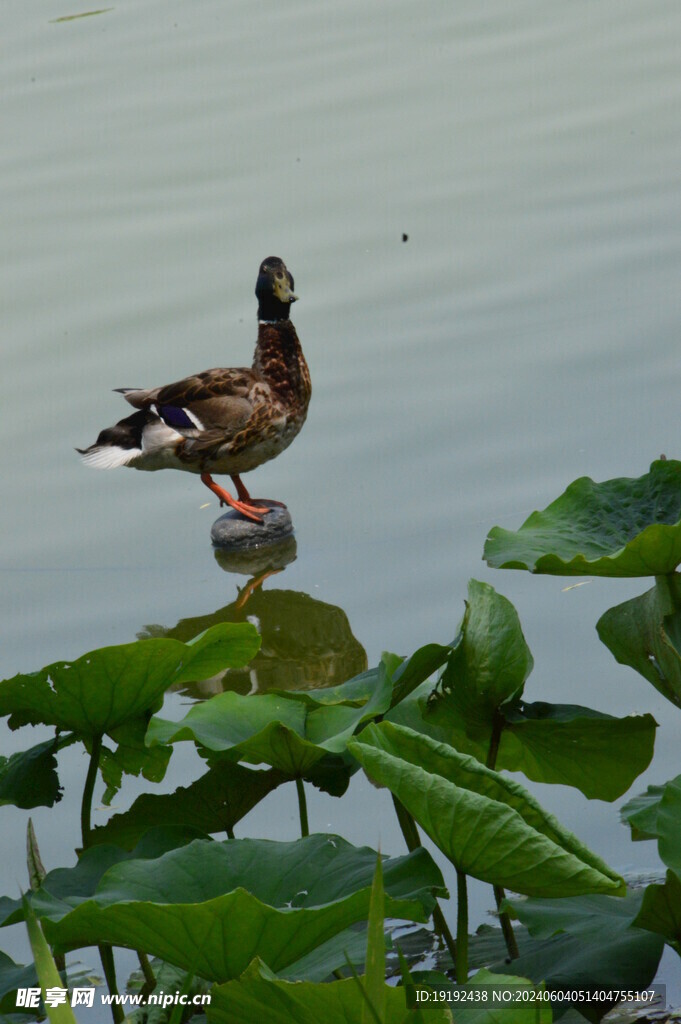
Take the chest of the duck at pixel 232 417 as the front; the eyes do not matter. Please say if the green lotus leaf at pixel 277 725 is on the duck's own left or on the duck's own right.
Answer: on the duck's own right

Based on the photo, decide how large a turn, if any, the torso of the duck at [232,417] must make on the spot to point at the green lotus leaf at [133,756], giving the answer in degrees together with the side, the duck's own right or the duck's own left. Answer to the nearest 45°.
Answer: approximately 90° to the duck's own right

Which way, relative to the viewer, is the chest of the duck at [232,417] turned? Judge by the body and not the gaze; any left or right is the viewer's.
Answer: facing to the right of the viewer

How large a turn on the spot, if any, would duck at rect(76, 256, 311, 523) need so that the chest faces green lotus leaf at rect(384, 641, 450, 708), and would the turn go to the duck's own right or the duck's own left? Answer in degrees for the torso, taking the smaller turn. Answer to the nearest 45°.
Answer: approximately 90° to the duck's own right

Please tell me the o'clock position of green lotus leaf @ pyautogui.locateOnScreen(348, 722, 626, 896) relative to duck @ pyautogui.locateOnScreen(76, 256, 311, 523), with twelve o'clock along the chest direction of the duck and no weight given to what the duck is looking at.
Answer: The green lotus leaf is roughly at 3 o'clock from the duck.

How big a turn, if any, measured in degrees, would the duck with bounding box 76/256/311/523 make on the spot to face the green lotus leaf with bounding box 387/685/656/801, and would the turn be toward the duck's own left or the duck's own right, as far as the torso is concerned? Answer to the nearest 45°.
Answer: approximately 90° to the duck's own right
